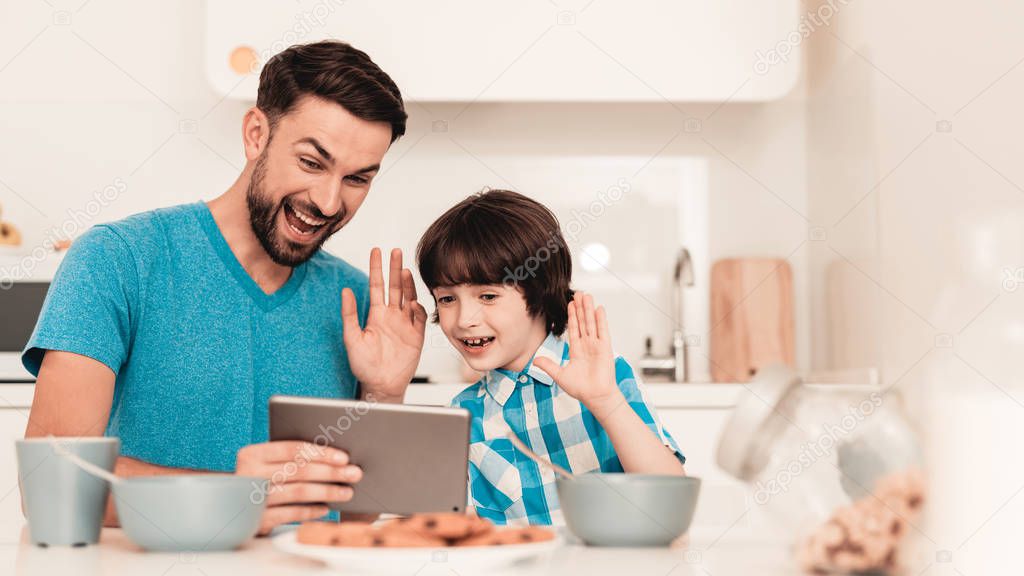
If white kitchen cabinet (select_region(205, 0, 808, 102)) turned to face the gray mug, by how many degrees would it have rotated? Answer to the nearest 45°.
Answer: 0° — it already faces it

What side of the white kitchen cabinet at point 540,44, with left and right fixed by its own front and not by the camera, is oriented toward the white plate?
front

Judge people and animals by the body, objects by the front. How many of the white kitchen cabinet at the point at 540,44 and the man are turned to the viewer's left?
0

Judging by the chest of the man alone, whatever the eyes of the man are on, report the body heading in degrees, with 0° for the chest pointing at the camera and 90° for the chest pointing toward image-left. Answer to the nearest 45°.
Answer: approximately 315°

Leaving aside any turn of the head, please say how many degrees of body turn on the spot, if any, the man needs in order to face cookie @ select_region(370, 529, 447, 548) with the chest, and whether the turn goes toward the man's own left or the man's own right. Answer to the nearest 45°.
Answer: approximately 45° to the man's own right

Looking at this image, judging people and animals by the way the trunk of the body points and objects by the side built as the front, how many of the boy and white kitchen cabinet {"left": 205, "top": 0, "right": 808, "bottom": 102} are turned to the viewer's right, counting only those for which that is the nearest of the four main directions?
0

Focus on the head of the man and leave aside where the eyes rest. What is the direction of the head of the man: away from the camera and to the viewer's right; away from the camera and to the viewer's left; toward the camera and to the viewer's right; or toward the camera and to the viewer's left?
toward the camera and to the viewer's right

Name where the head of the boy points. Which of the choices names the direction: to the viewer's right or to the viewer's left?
to the viewer's left

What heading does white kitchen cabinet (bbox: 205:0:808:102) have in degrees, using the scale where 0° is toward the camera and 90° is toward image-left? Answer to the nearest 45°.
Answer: approximately 0°
